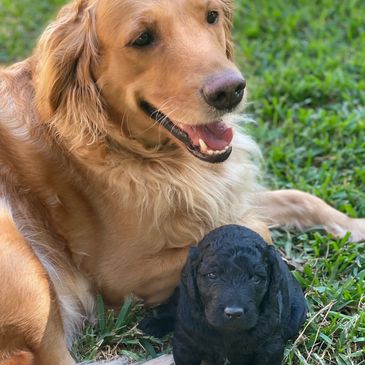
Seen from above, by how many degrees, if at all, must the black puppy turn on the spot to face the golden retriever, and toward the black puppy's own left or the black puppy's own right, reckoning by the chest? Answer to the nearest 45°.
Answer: approximately 135° to the black puppy's own right

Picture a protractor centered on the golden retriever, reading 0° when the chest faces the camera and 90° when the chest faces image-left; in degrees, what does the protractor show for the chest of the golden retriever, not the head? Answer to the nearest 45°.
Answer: approximately 315°

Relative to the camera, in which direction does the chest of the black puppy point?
toward the camera

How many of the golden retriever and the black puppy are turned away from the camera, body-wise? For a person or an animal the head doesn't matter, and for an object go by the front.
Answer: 0

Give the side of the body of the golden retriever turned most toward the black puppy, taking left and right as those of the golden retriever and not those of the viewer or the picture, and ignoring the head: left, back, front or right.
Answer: front
